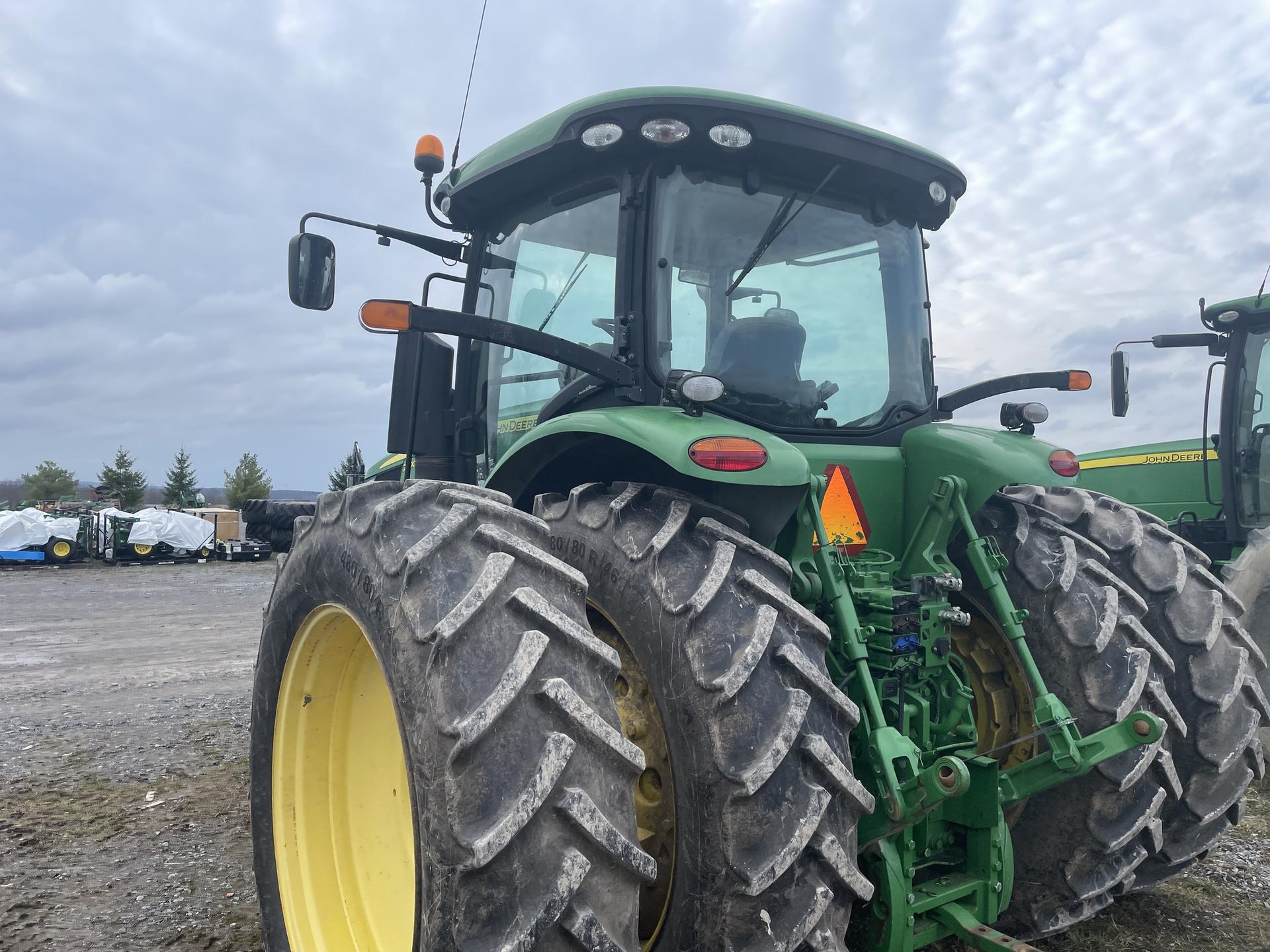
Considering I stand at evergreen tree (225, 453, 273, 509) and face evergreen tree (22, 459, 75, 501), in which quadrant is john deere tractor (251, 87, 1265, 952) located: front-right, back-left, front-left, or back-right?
back-left

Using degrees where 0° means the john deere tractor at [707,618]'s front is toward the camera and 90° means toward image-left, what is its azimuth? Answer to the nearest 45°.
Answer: approximately 135°

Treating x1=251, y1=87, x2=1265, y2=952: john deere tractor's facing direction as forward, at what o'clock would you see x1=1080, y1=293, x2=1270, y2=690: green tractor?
The green tractor is roughly at 3 o'clock from the john deere tractor.

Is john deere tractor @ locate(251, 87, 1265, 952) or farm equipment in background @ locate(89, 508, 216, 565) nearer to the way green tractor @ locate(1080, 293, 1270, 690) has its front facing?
the farm equipment in background

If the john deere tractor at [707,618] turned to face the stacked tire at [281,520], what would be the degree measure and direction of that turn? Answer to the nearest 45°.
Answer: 0° — it already faces it

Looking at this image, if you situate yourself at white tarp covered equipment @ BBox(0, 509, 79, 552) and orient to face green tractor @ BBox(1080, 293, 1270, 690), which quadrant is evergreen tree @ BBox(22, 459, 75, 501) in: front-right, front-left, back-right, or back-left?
back-left

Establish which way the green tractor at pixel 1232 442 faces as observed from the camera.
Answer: facing away from the viewer and to the left of the viewer

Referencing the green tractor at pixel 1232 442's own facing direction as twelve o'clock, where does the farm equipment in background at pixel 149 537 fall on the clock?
The farm equipment in background is roughly at 11 o'clock from the green tractor.
